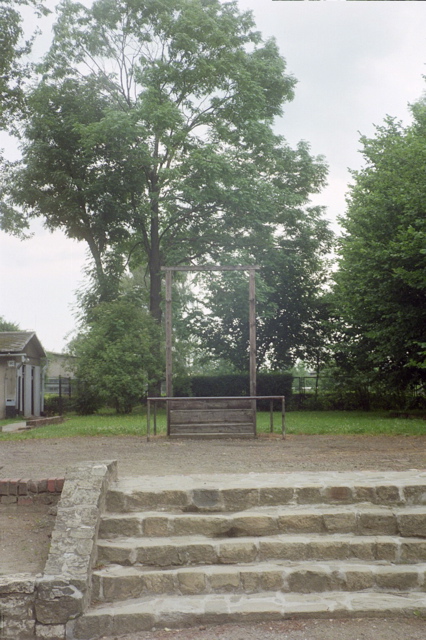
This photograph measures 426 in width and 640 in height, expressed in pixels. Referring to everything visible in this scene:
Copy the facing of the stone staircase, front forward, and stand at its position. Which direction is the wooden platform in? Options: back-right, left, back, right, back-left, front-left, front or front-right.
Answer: back

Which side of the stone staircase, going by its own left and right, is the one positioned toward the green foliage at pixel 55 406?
back

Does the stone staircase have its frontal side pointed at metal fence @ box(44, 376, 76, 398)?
no

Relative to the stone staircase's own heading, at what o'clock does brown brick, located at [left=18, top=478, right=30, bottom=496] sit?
The brown brick is roughly at 4 o'clock from the stone staircase.

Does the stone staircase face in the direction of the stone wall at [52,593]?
no

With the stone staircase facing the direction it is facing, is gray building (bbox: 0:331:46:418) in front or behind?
behind

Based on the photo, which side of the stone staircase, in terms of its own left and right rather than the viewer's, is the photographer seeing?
front

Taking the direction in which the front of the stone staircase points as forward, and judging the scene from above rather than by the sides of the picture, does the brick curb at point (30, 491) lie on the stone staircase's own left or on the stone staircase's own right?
on the stone staircase's own right

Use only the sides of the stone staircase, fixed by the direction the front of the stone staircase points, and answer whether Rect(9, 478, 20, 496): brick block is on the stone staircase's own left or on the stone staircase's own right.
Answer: on the stone staircase's own right

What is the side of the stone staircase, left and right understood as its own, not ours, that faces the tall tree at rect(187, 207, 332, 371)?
back

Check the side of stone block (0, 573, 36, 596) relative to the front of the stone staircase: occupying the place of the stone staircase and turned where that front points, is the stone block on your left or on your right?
on your right
